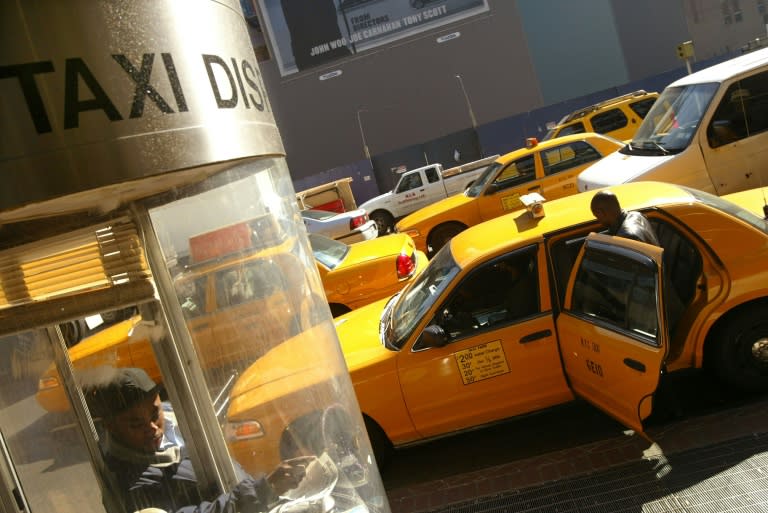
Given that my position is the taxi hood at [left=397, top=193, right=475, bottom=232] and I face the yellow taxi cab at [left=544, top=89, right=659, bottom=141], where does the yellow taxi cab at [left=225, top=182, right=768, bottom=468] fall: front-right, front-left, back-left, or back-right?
back-right

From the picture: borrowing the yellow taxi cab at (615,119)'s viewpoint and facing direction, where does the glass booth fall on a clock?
The glass booth is roughly at 9 o'clock from the yellow taxi cab.

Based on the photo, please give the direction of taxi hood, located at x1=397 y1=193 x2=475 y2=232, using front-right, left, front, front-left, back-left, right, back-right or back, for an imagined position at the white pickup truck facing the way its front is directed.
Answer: left

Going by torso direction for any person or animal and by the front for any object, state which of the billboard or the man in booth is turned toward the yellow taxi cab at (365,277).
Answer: the billboard

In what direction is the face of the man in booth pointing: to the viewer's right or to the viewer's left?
to the viewer's right

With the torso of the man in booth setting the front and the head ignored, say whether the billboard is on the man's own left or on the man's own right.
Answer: on the man's own left

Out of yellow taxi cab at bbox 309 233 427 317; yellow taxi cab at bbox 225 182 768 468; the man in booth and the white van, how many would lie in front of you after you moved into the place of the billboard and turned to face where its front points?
4

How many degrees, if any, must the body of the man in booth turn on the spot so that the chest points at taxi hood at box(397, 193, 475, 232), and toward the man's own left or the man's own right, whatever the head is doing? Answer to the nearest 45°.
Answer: approximately 90° to the man's own left

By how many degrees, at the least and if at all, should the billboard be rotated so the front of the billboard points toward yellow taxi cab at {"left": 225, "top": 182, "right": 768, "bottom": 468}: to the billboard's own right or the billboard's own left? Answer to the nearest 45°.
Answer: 0° — it already faces it

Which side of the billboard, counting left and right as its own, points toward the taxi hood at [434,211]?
front

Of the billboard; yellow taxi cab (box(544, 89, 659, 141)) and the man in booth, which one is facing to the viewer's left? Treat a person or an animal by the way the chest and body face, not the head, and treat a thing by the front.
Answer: the yellow taxi cab

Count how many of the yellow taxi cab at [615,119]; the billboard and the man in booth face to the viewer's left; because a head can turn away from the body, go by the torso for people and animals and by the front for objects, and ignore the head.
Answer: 1

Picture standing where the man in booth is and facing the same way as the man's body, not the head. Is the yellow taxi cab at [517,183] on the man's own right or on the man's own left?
on the man's own left

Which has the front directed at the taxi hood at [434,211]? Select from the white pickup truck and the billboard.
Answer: the billboard

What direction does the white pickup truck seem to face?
to the viewer's left

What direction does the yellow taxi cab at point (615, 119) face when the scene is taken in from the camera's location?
facing to the left of the viewer

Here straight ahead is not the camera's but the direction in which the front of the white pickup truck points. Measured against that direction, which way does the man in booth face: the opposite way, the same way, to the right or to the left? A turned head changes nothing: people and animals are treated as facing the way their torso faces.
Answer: the opposite way

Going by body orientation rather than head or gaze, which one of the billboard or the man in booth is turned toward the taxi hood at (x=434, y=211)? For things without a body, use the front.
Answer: the billboard
